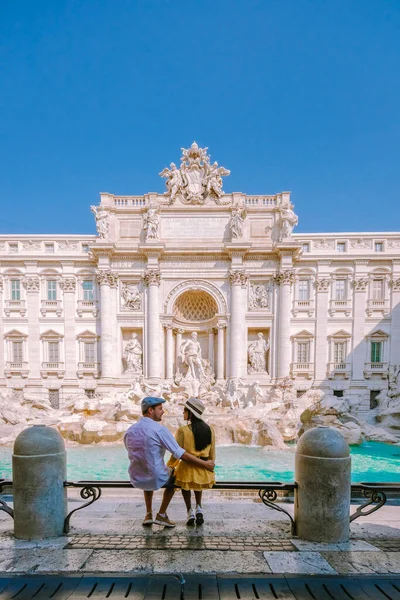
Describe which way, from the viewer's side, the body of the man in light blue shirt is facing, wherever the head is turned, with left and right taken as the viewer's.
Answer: facing away from the viewer and to the right of the viewer

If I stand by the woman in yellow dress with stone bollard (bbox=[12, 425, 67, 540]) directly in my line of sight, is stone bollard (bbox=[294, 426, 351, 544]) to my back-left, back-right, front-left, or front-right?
back-left

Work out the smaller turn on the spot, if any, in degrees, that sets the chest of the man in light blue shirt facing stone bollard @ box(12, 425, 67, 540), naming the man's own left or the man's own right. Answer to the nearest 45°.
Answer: approximately 135° to the man's own left

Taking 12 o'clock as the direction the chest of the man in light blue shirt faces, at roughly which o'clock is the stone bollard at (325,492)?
The stone bollard is roughly at 2 o'clock from the man in light blue shirt.

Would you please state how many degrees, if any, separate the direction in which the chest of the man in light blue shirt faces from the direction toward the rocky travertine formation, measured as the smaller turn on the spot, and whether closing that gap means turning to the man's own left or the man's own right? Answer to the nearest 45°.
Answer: approximately 45° to the man's own left

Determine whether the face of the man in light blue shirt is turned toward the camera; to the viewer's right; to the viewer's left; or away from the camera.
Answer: to the viewer's right
